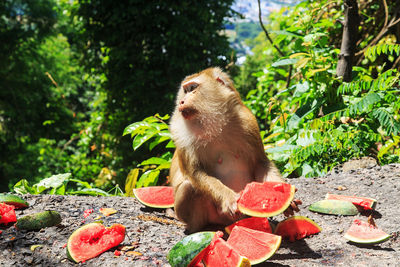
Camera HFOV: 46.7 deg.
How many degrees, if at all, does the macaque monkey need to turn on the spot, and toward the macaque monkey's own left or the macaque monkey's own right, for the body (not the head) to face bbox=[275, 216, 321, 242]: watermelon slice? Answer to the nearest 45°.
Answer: approximately 45° to the macaque monkey's own left

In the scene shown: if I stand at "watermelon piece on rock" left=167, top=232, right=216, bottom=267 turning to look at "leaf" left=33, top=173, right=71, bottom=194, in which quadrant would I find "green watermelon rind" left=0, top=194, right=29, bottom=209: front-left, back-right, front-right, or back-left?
front-left

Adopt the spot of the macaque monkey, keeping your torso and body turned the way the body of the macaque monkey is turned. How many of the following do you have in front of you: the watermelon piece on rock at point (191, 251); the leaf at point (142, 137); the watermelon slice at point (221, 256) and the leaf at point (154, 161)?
2

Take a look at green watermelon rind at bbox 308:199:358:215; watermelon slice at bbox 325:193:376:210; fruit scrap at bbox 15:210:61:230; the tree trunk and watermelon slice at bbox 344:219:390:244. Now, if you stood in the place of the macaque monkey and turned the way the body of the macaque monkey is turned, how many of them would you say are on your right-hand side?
1

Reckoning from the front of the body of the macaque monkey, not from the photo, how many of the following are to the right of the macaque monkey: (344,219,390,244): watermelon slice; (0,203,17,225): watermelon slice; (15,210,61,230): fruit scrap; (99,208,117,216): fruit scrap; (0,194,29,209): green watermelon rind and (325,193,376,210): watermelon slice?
4

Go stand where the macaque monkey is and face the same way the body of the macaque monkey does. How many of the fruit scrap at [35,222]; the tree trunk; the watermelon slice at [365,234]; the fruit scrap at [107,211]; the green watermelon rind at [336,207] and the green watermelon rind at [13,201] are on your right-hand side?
3

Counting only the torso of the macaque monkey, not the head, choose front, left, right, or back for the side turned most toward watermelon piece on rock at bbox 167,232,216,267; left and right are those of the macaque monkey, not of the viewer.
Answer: front

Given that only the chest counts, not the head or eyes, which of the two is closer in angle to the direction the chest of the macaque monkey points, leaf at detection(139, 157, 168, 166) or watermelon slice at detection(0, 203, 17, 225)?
the watermelon slice

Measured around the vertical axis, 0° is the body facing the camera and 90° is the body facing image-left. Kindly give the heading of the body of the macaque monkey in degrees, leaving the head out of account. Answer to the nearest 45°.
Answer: approximately 0°

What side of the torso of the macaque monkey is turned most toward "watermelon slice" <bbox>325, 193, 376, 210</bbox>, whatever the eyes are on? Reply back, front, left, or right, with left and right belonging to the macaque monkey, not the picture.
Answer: left

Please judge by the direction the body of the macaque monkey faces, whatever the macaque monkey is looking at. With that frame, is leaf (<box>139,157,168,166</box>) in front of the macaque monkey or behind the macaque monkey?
behind

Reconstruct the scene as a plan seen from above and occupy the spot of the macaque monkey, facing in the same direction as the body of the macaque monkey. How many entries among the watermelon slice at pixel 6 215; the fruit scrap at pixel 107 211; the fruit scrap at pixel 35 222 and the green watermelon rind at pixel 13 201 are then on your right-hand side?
4

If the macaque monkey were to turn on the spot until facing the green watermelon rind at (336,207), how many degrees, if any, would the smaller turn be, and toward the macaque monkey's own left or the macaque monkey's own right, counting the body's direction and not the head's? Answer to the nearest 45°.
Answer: approximately 90° to the macaque monkey's own left

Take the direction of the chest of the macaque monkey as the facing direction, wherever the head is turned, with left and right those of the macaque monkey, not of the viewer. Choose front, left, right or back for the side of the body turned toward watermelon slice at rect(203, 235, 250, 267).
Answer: front

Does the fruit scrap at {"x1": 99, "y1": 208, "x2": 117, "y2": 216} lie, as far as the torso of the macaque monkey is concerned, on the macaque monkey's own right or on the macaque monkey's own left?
on the macaque monkey's own right

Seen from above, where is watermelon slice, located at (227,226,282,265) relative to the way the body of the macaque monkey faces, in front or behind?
in front

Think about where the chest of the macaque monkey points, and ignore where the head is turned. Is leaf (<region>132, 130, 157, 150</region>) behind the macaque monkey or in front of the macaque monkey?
behind

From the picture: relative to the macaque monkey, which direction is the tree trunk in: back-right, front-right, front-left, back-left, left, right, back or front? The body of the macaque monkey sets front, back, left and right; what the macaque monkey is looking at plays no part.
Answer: back-left
